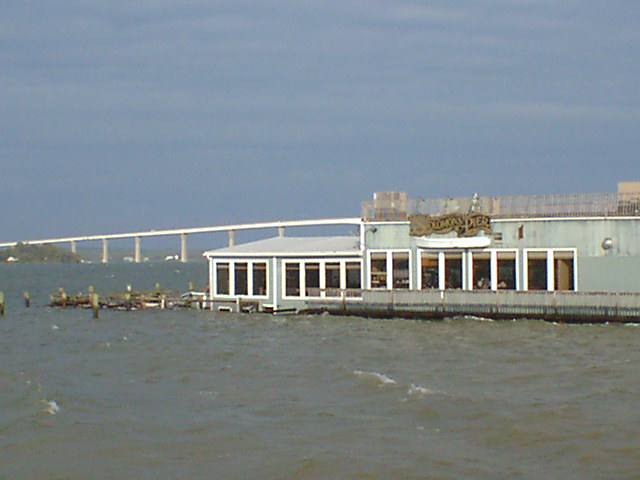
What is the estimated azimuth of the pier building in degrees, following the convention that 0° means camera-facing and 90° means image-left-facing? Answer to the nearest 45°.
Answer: approximately 0°
